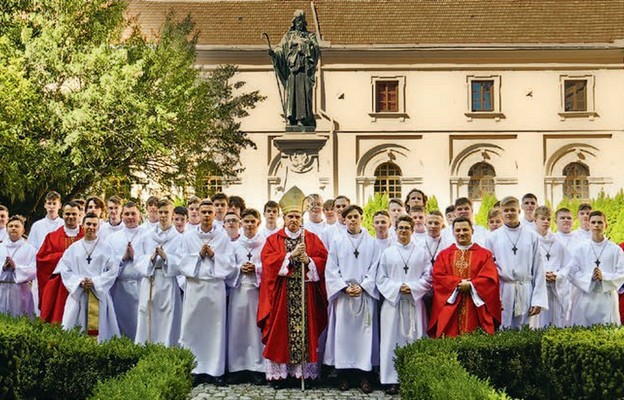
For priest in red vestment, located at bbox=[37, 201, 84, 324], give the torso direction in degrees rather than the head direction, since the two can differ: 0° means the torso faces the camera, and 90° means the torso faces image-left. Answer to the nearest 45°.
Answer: approximately 315°

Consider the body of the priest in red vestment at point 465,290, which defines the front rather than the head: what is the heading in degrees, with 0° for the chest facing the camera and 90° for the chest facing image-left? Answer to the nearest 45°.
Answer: approximately 0°

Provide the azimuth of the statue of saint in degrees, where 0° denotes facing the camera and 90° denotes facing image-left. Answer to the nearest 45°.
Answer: approximately 0°

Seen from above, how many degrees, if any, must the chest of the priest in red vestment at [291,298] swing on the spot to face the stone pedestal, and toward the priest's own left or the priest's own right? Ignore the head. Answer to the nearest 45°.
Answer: approximately 180°

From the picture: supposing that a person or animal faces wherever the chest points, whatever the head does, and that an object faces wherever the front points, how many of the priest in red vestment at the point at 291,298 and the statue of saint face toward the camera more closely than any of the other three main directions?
2
